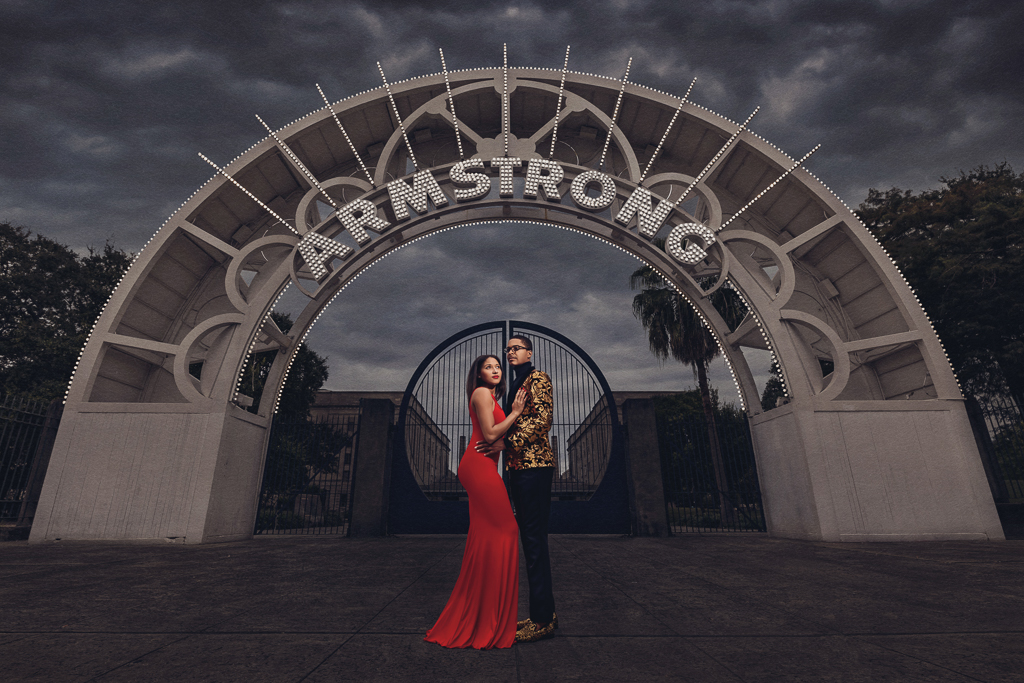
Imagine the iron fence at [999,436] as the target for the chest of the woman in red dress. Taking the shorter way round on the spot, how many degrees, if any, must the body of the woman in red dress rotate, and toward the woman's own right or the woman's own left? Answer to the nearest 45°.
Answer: approximately 45° to the woman's own left

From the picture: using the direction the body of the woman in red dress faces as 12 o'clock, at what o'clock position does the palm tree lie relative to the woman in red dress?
The palm tree is roughly at 10 o'clock from the woman in red dress.

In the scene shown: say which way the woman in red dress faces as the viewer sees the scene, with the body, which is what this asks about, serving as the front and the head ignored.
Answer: to the viewer's right

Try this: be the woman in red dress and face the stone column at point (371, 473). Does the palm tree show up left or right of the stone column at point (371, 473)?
right

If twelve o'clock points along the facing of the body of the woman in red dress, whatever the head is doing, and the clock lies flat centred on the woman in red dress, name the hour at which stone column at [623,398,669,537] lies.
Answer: The stone column is roughly at 10 o'clock from the woman in red dress.

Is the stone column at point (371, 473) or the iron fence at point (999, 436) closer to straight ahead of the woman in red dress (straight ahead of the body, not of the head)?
the iron fence

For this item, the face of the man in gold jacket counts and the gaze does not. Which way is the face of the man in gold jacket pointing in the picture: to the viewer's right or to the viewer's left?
to the viewer's left

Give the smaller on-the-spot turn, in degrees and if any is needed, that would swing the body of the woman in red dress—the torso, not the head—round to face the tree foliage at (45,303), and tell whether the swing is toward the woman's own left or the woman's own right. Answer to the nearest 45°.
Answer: approximately 135° to the woman's own left
